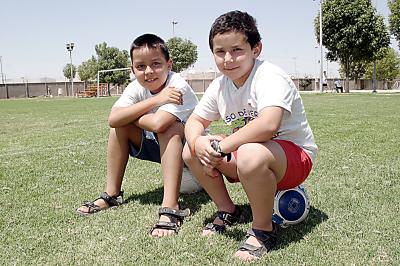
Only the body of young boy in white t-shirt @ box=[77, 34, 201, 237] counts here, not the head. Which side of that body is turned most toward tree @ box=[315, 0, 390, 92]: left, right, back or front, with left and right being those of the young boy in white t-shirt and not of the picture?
back

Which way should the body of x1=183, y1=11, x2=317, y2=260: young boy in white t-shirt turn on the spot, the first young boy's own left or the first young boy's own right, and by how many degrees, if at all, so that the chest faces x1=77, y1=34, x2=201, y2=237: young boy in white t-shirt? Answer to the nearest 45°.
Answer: approximately 90° to the first young boy's own right

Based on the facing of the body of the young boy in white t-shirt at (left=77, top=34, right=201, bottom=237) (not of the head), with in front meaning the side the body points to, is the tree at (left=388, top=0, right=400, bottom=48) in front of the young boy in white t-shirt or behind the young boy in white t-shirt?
behind

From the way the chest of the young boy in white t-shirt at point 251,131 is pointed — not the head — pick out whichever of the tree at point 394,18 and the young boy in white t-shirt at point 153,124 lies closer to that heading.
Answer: the young boy in white t-shirt

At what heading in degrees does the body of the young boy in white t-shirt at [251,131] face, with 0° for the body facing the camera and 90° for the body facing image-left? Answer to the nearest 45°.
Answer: approximately 45°

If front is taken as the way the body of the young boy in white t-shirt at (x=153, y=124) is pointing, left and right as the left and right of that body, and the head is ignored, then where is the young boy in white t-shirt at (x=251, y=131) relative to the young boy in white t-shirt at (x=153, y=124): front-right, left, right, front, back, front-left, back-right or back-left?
left

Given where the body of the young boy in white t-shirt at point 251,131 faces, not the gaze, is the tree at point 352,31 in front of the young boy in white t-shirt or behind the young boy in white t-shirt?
behind

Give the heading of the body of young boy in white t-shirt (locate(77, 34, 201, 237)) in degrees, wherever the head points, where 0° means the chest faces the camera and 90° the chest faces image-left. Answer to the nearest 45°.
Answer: approximately 45°
